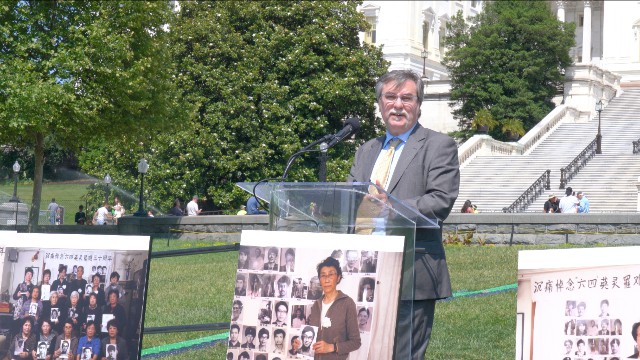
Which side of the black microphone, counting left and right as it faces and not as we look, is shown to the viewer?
right

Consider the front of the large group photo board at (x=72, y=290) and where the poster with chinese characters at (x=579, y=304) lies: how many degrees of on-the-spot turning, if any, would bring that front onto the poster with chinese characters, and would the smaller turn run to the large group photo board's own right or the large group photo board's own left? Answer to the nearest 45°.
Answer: approximately 45° to the large group photo board's own left

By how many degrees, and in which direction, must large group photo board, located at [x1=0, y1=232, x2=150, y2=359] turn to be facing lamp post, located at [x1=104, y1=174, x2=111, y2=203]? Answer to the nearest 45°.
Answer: approximately 180°

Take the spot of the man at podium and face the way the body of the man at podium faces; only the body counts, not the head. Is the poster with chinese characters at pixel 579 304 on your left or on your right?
on your left
